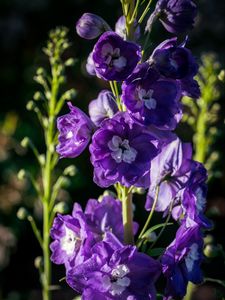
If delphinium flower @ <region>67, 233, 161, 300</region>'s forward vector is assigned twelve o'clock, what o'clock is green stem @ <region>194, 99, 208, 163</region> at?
The green stem is roughly at 7 o'clock from the delphinium flower.

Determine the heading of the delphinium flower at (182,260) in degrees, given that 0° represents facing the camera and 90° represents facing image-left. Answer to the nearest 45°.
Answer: approximately 315°

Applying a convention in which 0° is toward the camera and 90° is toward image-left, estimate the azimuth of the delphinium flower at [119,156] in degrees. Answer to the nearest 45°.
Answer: approximately 0°
